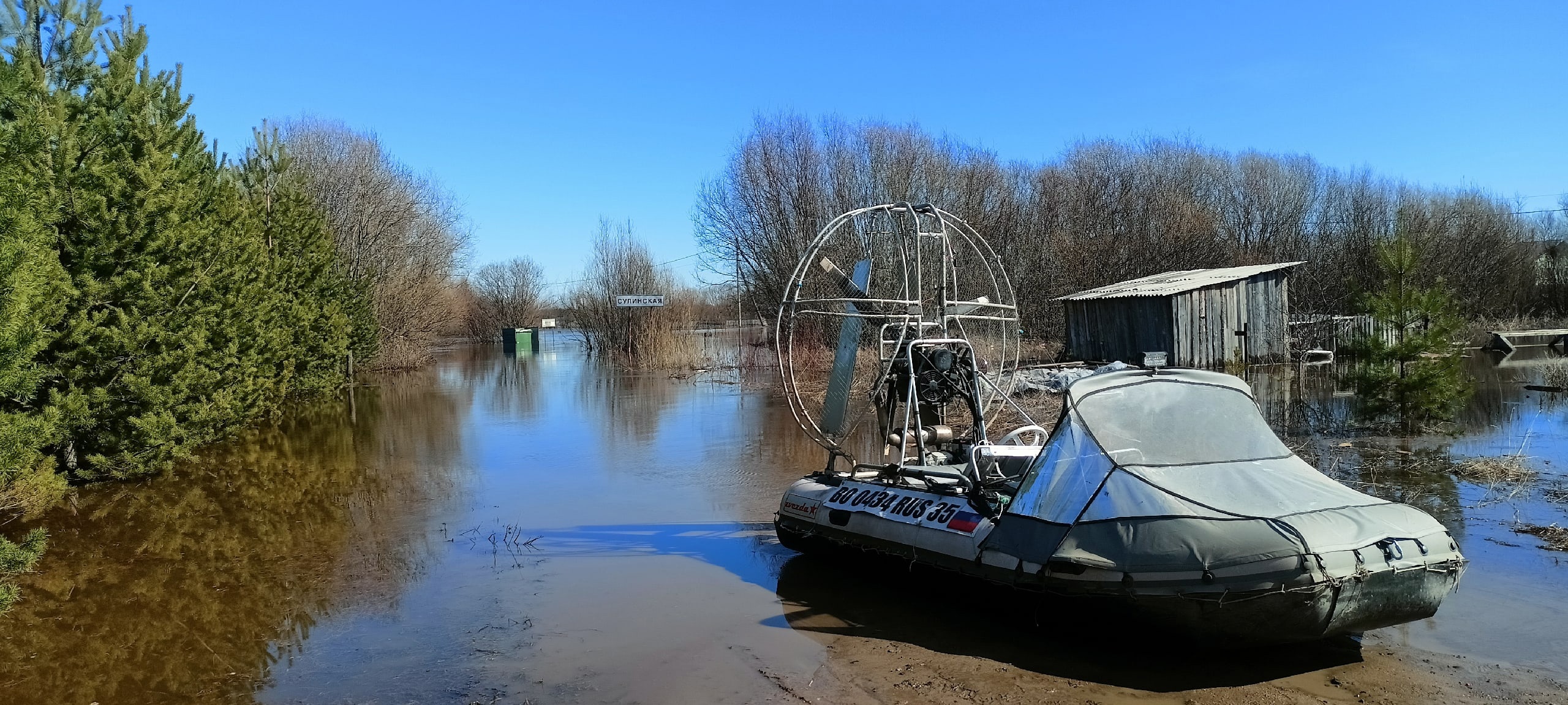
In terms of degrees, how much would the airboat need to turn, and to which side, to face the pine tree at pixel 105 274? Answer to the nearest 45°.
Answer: approximately 135° to its right

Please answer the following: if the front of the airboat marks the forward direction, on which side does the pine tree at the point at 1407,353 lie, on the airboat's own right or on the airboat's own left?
on the airboat's own left

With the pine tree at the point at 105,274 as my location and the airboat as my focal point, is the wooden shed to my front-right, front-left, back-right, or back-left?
front-left

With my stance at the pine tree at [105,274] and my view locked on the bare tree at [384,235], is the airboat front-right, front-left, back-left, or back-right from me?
back-right

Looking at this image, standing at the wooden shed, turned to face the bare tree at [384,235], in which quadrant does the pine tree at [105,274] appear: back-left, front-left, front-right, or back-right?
front-left

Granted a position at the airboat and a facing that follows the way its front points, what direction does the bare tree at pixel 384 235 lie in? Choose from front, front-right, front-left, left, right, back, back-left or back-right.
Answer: back

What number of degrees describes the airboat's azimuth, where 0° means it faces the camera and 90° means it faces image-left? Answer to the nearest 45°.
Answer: approximately 315°

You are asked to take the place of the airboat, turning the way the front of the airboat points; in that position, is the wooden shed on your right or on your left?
on your left
